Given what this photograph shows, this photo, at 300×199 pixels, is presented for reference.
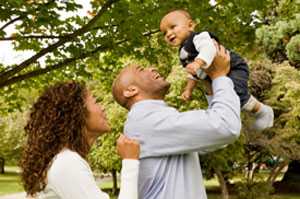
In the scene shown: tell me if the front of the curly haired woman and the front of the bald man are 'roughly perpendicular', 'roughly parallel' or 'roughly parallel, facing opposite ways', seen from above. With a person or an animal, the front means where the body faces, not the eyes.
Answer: roughly parallel

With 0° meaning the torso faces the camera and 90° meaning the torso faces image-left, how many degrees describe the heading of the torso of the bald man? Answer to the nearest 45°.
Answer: approximately 270°

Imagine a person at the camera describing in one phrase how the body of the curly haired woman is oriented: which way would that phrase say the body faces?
to the viewer's right

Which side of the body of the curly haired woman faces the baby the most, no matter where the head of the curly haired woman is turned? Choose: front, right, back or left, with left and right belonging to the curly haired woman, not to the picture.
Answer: front

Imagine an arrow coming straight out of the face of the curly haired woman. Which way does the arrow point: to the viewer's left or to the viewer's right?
to the viewer's right

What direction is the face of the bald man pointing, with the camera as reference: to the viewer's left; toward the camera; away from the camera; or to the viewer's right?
to the viewer's right

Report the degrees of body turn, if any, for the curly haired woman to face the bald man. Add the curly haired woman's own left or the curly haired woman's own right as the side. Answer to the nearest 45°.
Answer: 0° — they already face them

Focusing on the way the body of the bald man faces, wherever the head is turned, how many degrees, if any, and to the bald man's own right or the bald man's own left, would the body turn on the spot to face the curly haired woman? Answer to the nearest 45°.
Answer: approximately 180°
